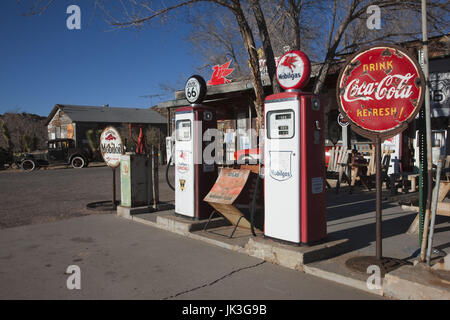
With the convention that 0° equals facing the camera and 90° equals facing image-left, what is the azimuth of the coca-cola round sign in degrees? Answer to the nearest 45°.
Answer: approximately 0°

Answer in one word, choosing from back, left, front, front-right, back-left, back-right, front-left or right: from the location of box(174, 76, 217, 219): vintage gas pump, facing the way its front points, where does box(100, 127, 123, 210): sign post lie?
right

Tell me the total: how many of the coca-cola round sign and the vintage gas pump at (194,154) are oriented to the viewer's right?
0

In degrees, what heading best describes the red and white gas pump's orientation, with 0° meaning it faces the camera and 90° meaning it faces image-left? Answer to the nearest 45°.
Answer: approximately 45°

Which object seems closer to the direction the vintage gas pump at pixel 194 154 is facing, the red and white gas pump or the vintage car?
the red and white gas pump

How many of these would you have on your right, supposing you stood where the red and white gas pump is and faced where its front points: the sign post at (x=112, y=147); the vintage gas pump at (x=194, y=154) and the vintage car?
3

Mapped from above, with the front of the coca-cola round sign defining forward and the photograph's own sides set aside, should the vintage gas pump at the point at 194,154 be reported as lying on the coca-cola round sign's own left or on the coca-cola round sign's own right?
on the coca-cola round sign's own right

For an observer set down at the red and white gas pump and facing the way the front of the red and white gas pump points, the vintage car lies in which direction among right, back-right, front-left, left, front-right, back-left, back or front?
right

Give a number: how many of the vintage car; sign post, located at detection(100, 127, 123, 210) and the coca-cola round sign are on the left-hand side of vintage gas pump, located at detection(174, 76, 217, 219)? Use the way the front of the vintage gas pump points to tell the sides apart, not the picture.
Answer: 1

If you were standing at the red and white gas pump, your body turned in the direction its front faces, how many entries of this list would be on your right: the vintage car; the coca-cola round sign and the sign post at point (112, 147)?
2

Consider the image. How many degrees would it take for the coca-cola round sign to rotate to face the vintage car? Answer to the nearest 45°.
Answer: approximately 135° to its right

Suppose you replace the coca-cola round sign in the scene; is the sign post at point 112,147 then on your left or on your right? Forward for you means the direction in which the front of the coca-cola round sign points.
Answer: on your right
